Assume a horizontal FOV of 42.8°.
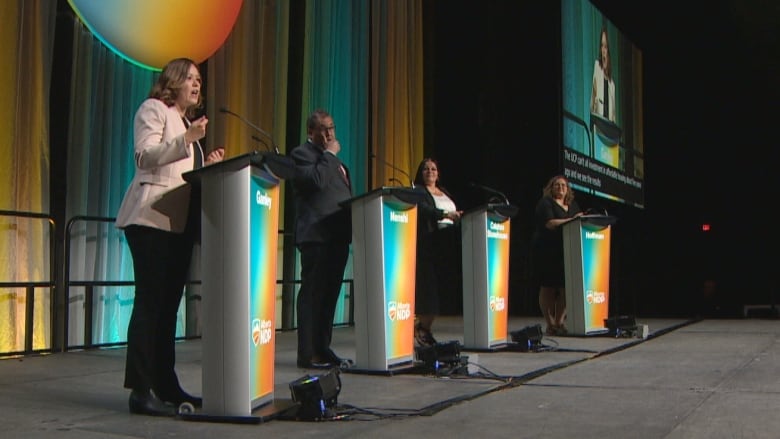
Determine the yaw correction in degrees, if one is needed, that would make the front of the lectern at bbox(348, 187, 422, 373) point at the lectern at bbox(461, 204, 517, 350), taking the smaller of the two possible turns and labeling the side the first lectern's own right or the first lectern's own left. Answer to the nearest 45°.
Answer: approximately 90° to the first lectern's own left

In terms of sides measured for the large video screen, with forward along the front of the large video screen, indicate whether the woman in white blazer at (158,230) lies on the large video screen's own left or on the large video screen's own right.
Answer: on the large video screen's own right

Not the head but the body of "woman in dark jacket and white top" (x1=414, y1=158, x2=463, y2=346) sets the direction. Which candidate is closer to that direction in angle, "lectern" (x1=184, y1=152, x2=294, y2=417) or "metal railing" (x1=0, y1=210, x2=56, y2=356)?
the lectern

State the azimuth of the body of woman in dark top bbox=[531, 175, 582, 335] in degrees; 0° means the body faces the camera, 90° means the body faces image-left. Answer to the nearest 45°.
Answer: approximately 315°

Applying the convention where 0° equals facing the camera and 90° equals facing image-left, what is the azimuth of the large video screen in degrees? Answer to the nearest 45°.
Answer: approximately 315°

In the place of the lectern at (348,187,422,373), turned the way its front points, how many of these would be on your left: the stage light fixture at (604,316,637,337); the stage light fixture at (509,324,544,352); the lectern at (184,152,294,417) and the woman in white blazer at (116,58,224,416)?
2

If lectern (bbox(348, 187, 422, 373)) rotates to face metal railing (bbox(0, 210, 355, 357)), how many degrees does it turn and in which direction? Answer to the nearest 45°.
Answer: approximately 180°

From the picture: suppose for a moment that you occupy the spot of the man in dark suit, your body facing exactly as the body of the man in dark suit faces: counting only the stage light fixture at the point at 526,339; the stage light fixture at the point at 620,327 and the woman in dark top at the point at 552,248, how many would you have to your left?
3

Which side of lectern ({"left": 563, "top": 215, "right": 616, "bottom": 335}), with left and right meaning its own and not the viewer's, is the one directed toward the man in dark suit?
right

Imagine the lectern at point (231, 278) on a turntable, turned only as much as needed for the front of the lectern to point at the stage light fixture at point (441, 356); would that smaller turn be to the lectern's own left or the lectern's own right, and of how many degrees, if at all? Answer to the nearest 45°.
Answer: approximately 90° to the lectern's own left
